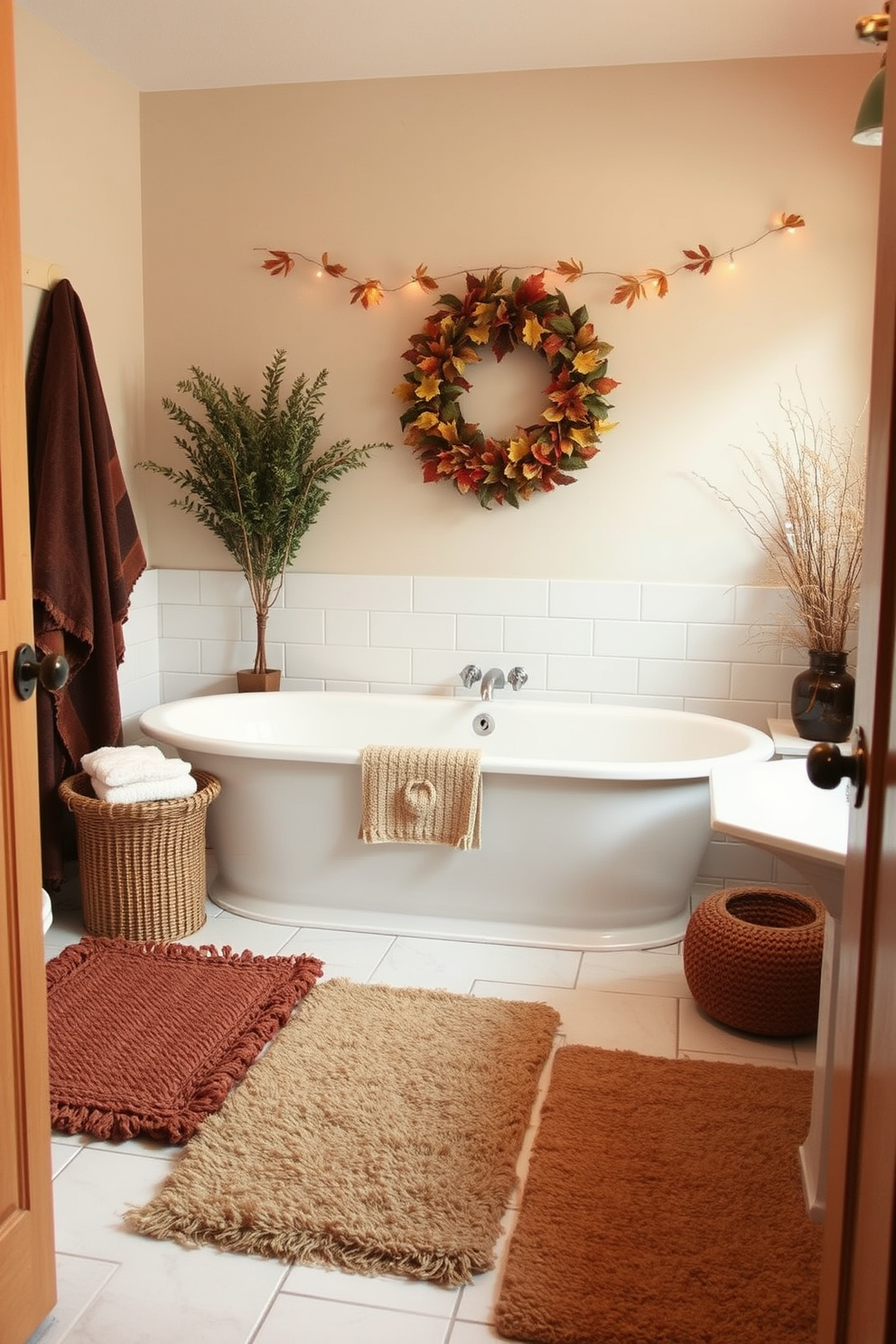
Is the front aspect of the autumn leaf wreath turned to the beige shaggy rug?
yes

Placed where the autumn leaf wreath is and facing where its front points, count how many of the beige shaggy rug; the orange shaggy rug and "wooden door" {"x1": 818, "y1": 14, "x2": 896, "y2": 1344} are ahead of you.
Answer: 3

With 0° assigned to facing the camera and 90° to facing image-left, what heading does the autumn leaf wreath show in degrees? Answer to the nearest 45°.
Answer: approximately 0°

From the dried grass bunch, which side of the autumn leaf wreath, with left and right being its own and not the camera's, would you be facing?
left

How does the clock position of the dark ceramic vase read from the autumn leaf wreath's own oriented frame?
The dark ceramic vase is roughly at 10 o'clock from the autumn leaf wreath.
